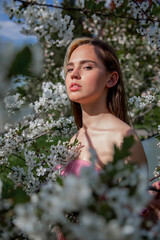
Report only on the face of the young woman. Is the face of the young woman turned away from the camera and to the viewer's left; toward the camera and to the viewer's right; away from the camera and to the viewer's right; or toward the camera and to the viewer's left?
toward the camera and to the viewer's left

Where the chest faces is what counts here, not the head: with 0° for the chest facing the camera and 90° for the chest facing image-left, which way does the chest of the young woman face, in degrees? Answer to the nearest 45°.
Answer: approximately 45°
